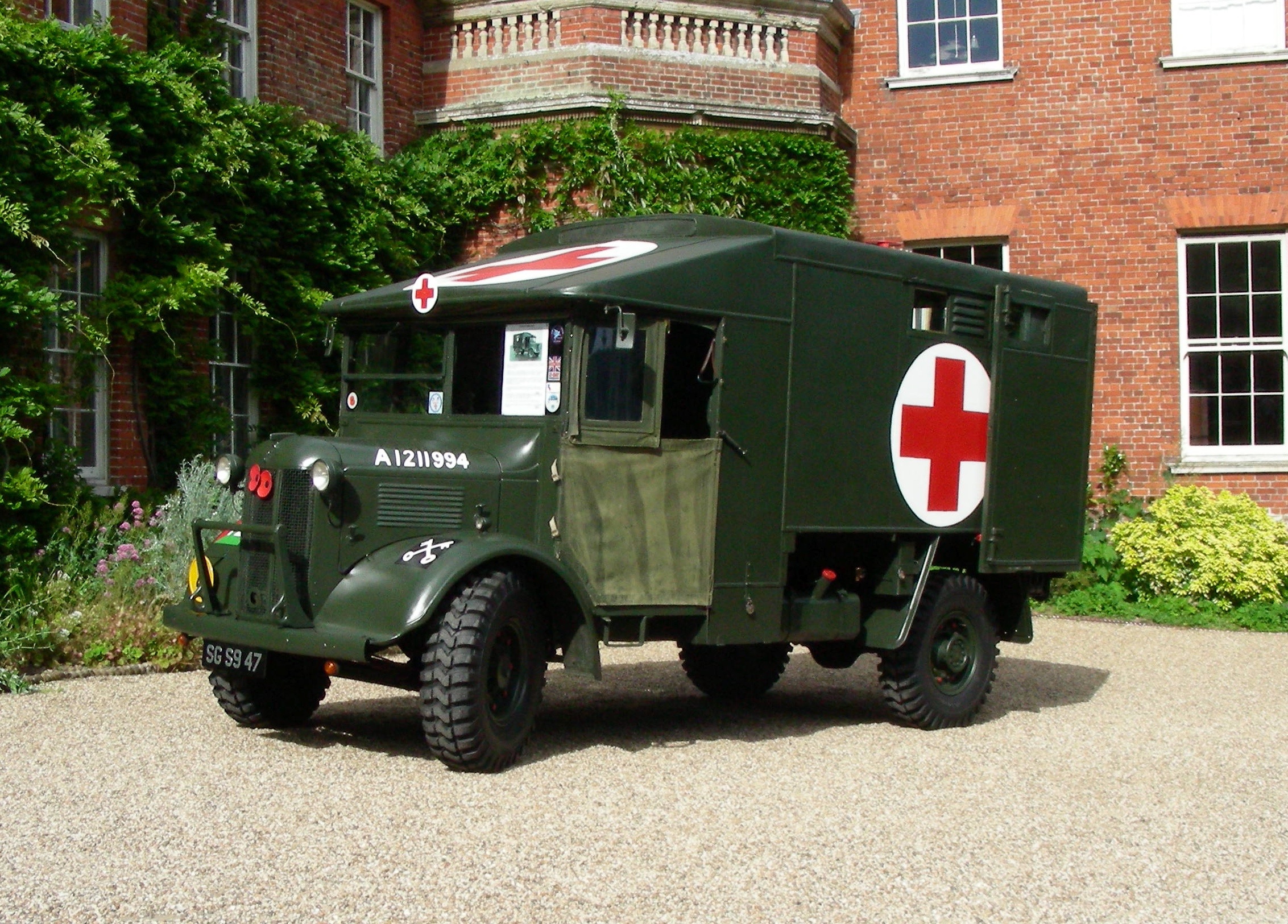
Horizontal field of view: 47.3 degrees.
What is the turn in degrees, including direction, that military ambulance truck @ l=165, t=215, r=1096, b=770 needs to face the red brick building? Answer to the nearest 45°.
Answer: approximately 180°

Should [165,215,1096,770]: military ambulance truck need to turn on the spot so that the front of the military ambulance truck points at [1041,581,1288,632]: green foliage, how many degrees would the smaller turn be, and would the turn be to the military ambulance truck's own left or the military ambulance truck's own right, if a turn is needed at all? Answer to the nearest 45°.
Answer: approximately 180°

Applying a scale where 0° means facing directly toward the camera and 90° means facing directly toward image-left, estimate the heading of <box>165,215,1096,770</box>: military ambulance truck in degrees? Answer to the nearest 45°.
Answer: approximately 45°

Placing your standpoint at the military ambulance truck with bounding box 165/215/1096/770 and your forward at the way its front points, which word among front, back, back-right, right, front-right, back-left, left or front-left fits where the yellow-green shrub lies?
back
